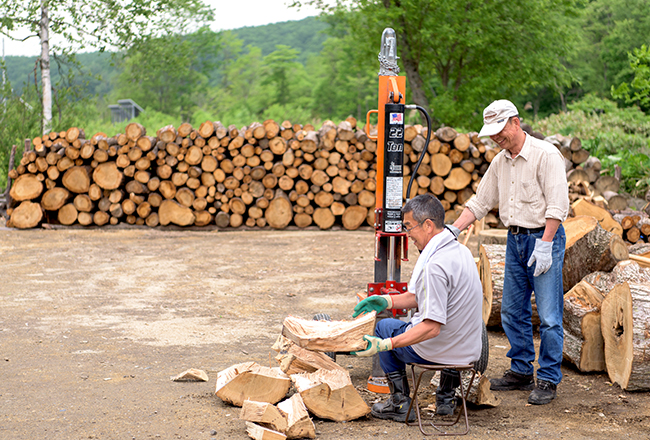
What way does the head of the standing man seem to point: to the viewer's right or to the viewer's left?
to the viewer's left

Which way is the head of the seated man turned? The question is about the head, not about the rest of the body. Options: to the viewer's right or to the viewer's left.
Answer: to the viewer's left

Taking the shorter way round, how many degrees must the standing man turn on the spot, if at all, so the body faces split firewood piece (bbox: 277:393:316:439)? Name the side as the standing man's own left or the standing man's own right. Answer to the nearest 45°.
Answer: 0° — they already face it

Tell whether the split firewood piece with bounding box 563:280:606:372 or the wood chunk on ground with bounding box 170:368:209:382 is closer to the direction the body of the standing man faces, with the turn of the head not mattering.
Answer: the wood chunk on ground

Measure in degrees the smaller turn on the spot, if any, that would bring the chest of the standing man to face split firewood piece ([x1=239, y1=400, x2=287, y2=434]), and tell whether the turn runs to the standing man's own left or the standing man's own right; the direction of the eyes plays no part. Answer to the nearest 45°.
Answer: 0° — they already face it

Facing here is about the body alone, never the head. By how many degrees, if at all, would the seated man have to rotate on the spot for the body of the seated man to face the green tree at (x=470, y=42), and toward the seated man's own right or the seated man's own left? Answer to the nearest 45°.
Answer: approximately 90° to the seated man's own right

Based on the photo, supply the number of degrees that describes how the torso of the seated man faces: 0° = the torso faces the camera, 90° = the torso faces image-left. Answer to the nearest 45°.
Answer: approximately 90°

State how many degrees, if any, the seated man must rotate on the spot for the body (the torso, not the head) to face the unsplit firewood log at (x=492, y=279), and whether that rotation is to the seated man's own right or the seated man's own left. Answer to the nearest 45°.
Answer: approximately 90° to the seated man's own right
